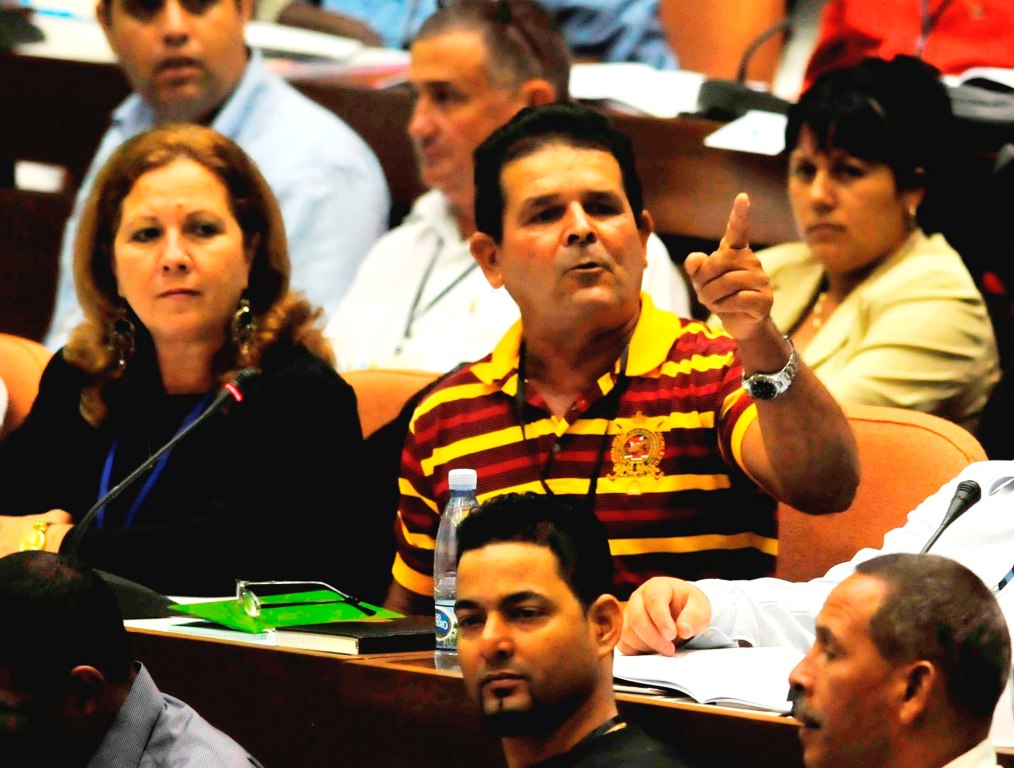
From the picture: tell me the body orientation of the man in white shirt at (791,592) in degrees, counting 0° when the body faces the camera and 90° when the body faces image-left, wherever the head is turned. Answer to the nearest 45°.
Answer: approximately 45°

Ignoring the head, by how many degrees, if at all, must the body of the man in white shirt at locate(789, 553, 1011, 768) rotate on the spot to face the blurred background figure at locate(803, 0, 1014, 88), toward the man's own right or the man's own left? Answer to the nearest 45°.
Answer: approximately 90° to the man's own right

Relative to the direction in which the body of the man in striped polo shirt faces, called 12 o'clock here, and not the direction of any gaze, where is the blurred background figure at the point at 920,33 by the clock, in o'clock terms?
The blurred background figure is roughly at 7 o'clock from the man in striped polo shirt.

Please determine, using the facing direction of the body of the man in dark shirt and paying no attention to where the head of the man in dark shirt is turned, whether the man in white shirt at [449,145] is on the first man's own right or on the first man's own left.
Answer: on the first man's own right

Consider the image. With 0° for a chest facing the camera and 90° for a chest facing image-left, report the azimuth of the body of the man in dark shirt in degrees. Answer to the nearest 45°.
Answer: approximately 45°

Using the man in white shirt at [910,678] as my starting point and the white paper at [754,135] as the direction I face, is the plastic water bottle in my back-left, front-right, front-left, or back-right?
front-left

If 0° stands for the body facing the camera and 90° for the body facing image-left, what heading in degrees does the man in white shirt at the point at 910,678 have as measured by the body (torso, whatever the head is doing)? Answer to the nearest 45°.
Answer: approximately 90°

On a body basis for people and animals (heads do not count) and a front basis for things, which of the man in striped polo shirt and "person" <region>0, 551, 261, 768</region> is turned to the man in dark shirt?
the man in striped polo shirt

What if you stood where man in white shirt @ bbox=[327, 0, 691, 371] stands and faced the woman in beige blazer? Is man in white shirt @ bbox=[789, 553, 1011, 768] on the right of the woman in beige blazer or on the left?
right
